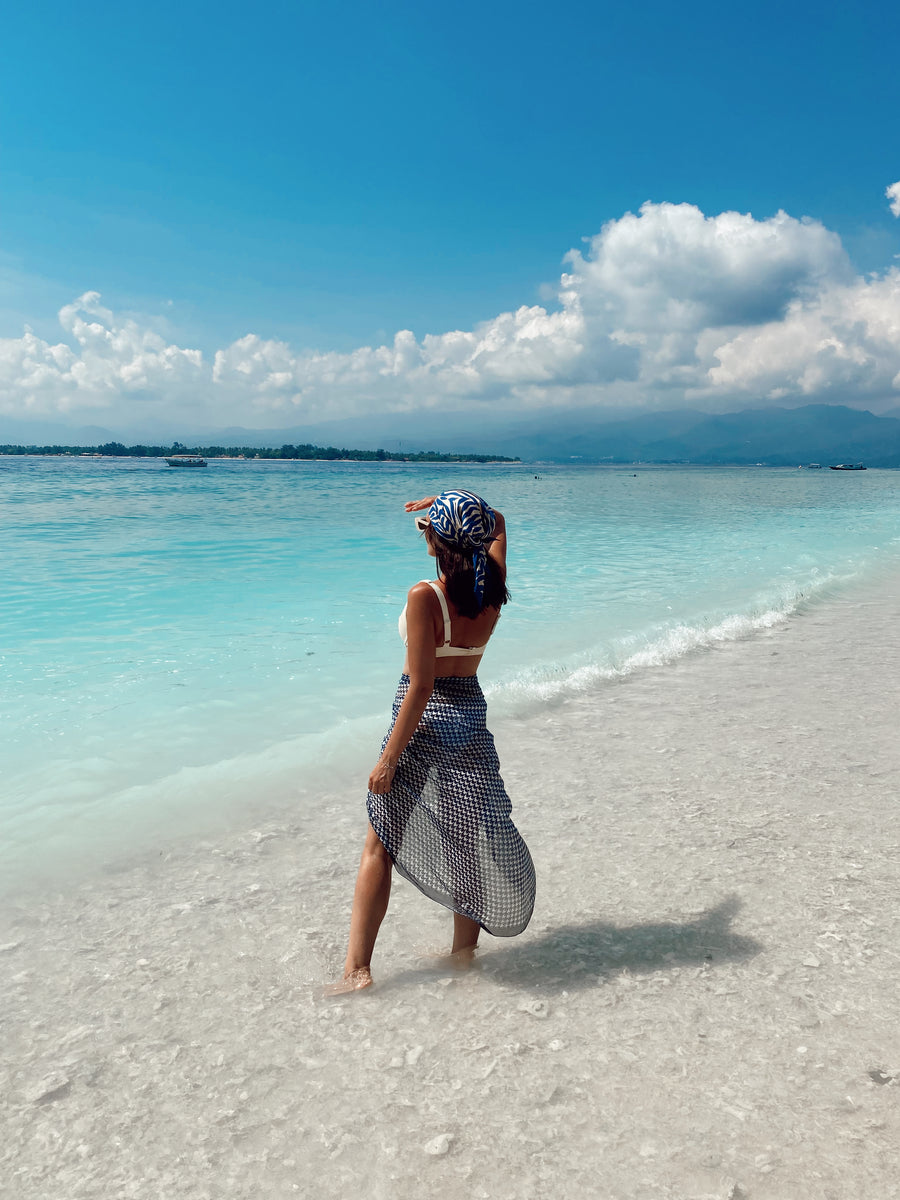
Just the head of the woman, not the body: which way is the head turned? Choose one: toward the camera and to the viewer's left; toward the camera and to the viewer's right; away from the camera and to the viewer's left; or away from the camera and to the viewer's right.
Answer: away from the camera and to the viewer's left

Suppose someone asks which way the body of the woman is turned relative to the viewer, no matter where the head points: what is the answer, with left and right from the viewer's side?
facing away from the viewer and to the left of the viewer
